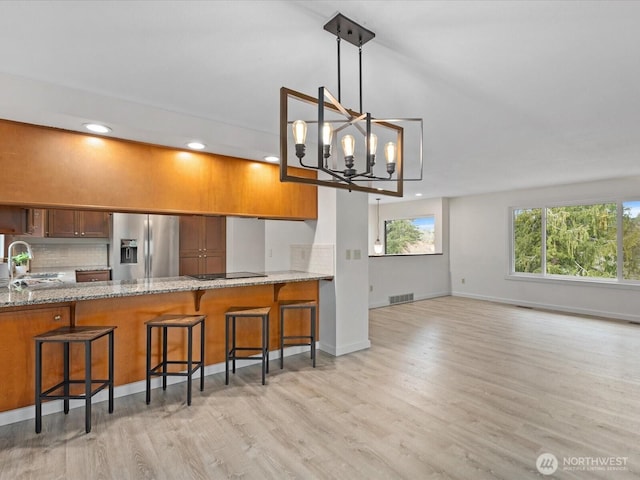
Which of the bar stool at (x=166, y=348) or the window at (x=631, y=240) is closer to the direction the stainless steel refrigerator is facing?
the bar stool

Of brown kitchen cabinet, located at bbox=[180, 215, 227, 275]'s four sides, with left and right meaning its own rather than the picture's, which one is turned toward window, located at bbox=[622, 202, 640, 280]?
left

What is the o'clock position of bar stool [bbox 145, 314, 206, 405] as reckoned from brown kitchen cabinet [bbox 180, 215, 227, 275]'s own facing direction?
The bar stool is roughly at 12 o'clock from the brown kitchen cabinet.

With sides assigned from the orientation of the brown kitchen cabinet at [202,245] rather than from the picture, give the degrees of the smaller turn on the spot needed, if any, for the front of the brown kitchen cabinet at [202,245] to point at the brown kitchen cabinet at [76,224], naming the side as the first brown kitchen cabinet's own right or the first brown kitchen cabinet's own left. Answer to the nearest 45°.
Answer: approximately 90° to the first brown kitchen cabinet's own right

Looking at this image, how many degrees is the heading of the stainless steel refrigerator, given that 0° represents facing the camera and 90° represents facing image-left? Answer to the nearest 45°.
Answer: approximately 0°

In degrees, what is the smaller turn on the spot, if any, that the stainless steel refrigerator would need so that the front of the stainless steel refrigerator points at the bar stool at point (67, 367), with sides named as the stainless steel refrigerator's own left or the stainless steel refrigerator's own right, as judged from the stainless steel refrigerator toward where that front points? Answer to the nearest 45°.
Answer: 0° — it already faces it

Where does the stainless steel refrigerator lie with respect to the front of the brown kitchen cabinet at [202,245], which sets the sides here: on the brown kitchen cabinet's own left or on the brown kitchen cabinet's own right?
on the brown kitchen cabinet's own right

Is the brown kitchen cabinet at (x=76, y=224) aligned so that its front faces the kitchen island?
yes

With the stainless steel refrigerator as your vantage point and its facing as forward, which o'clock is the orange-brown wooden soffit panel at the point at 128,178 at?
The orange-brown wooden soffit panel is roughly at 12 o'clock from the stainless steel refrigerator.

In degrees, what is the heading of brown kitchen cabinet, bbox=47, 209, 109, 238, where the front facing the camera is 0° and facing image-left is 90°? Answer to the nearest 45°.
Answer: approximately 0°
